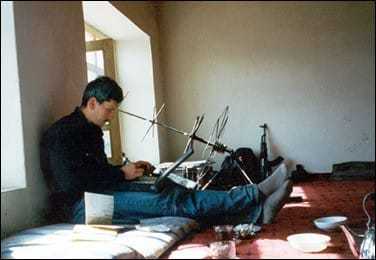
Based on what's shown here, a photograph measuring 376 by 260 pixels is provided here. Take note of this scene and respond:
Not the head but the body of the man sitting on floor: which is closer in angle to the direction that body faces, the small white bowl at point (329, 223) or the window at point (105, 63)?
the small white bowl

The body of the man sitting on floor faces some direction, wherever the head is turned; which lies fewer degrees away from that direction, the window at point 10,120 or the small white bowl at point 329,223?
the small white bowl

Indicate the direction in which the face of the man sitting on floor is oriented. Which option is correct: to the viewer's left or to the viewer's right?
to the viewer's right

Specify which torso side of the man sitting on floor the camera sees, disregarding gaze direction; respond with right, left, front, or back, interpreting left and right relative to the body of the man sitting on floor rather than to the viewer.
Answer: right

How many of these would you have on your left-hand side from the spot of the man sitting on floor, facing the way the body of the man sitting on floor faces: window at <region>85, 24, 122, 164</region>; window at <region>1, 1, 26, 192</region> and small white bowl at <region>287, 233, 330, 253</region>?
1

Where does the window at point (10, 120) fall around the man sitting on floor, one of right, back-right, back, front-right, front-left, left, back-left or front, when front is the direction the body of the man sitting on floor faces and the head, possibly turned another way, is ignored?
back-right

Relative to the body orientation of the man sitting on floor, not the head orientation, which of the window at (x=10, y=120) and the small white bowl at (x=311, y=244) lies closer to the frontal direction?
the small white bowl

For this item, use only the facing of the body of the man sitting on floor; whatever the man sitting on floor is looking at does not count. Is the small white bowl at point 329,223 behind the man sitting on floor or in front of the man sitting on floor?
in front

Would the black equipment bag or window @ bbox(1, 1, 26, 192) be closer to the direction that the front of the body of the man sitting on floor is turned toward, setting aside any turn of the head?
the black equipment bag

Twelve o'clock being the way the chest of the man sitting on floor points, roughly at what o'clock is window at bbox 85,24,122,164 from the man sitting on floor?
The window is roughly at 9 o'clock from the man sitting on floor.

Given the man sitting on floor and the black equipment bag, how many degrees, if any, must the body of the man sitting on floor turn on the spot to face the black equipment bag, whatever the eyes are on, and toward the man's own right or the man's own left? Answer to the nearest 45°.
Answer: approximately 45° to the man's own left

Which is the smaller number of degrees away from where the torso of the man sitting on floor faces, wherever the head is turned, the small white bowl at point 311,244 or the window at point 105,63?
the small white bowl
